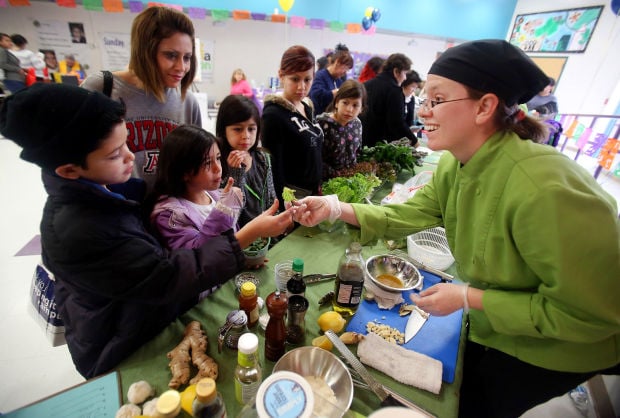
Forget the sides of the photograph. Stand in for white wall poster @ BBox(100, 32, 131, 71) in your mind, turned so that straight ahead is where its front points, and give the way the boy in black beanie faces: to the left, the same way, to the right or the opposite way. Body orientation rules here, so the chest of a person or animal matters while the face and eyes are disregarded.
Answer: to the left

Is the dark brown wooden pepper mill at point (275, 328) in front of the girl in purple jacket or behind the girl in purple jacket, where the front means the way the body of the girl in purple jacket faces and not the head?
in front

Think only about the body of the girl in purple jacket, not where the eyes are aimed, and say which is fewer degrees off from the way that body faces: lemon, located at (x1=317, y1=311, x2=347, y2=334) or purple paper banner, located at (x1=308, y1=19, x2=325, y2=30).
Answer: the lemon

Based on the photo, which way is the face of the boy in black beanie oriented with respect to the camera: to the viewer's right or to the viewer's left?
to the viewer's right

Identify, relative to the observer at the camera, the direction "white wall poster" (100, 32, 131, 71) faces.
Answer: facing the viewer

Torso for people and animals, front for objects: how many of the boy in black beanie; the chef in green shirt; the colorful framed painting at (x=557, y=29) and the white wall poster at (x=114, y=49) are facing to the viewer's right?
1

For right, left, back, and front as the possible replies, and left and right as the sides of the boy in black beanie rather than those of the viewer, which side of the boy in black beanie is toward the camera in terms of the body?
right

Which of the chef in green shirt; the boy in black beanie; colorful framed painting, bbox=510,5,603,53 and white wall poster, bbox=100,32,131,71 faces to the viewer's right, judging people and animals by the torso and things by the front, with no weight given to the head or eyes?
the boy in black beanie

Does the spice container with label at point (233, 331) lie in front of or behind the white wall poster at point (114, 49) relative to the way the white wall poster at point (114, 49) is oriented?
in front

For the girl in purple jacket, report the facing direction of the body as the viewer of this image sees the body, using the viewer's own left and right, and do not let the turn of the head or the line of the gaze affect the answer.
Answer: facing the viewer and to the right of the viewer

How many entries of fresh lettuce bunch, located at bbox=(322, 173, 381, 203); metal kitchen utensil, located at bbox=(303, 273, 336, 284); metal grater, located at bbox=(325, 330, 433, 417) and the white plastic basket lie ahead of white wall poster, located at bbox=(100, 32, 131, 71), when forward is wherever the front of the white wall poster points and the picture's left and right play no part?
4

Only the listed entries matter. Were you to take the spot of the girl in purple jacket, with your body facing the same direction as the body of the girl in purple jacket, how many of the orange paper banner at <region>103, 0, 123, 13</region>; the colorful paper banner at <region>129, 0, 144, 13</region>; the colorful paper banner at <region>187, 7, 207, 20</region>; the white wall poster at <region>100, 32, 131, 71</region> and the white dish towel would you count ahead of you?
1

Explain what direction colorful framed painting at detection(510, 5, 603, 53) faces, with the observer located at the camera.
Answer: facing the viewer and to the left of the viewer

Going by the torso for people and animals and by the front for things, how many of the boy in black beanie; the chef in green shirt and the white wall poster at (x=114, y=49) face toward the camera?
1

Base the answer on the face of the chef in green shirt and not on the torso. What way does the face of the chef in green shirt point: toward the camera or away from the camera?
toward the camera

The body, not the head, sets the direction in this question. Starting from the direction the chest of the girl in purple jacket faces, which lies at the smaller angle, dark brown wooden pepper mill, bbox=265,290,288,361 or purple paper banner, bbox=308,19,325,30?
the dark brown wooden pepper mill

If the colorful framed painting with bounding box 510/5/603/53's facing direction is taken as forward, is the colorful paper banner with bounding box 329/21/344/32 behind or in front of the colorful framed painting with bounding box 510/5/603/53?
in front
